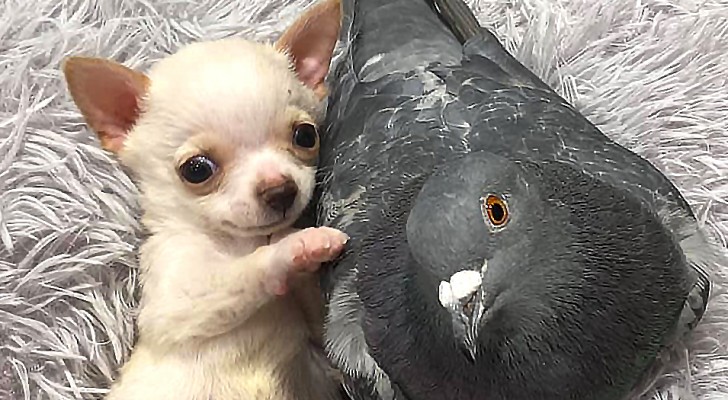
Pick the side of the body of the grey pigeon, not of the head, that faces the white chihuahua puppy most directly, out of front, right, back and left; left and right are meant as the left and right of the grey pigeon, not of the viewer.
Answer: right

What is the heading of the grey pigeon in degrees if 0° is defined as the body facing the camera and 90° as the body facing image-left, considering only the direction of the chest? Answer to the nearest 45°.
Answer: approximately 0°
